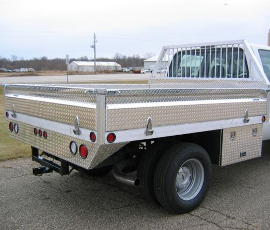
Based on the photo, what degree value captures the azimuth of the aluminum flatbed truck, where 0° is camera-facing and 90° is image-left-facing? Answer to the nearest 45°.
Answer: approximately 225°
